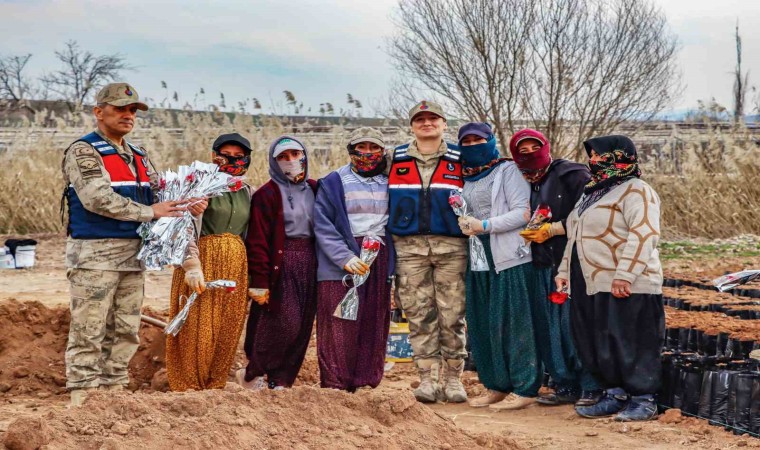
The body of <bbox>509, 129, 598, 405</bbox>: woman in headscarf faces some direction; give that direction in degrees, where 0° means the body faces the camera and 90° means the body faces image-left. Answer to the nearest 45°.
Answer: approximately 45°

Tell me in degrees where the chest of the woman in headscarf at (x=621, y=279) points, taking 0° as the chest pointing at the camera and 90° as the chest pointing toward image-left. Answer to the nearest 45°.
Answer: approximately 45°
